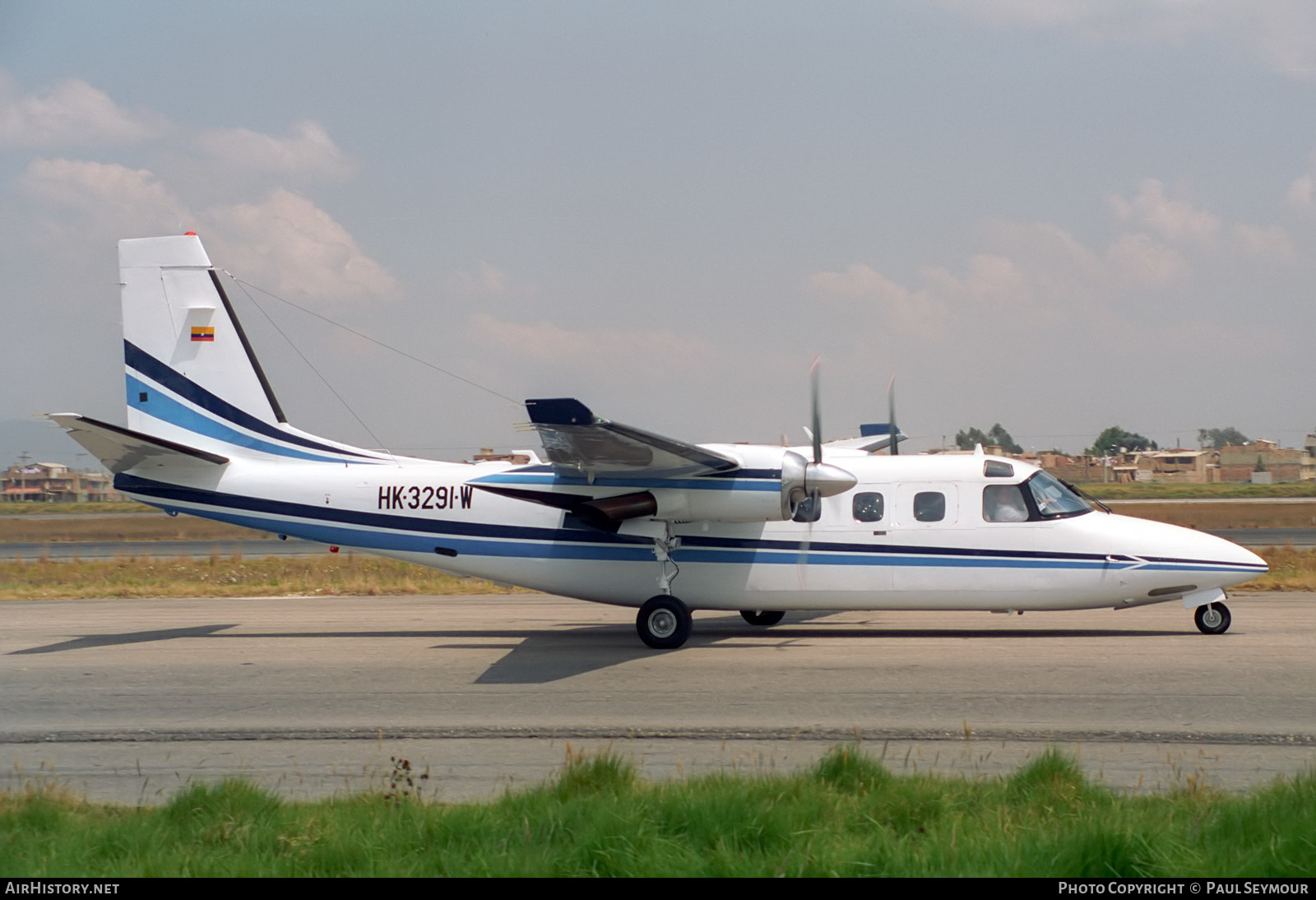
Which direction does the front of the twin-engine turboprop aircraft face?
to the viewer's right
